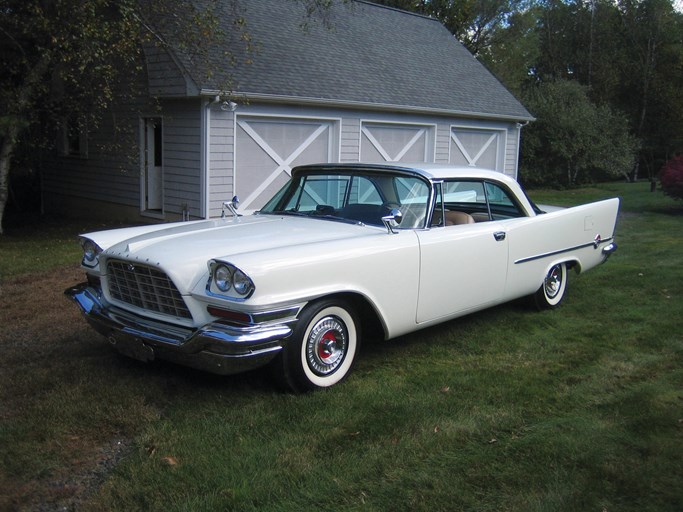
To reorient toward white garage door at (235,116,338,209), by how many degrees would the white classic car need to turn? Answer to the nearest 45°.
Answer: approximately 135° to its right

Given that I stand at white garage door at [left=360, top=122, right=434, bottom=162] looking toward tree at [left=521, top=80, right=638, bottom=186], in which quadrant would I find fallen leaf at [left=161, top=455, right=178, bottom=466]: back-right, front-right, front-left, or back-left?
back-right

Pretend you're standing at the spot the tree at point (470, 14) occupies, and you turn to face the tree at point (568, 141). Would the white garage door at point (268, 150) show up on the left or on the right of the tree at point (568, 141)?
right

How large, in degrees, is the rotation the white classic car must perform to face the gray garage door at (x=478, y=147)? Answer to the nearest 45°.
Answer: approximately 135° to its right

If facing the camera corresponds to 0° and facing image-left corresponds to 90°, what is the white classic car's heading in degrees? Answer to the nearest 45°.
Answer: approximately 45°

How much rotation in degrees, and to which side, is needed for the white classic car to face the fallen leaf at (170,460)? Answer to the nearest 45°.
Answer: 0° — it already faces it

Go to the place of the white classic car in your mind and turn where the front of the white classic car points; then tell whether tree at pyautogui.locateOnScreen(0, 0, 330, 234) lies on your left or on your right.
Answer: on your right

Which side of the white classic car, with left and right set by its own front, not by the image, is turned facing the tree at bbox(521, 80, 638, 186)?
back

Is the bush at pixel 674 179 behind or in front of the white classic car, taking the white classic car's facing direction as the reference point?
behind

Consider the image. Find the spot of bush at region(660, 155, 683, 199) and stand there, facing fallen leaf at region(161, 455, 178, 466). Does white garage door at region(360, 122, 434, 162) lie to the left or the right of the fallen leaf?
right

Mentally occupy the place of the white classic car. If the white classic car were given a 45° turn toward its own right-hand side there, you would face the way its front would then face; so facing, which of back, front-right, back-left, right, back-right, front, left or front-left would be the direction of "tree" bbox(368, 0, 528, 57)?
right
